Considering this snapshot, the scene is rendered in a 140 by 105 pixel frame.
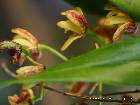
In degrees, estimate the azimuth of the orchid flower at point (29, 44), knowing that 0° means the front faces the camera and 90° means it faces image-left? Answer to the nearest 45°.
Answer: approximately 90°
